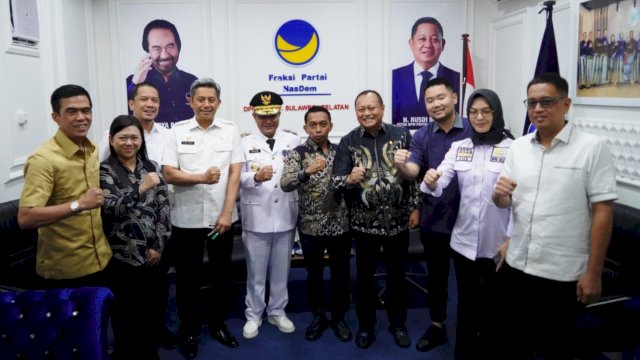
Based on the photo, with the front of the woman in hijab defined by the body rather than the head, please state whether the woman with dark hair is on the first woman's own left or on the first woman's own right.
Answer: on the first woman's own right

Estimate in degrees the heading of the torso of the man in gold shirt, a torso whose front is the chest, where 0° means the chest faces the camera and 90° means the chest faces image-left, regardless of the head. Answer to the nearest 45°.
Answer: approximately 315°

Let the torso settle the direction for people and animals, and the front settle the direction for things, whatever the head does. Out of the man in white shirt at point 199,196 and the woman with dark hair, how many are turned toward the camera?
2

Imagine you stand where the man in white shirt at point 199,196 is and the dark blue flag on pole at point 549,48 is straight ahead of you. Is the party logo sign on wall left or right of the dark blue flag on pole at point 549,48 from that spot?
left

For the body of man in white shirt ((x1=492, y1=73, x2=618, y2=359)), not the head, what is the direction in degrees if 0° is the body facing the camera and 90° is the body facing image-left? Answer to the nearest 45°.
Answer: approximately 45°

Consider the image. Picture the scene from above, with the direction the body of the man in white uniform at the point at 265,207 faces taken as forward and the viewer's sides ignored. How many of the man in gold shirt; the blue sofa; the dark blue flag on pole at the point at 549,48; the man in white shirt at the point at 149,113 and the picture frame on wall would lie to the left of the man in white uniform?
2

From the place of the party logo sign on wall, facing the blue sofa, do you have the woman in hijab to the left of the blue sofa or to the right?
left
